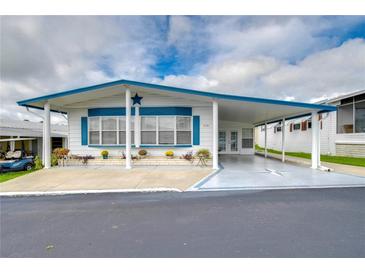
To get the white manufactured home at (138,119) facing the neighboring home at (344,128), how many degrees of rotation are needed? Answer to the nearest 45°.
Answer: approximately 90° to its left

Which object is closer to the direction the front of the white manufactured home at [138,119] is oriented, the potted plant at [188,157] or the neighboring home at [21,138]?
the potted plant

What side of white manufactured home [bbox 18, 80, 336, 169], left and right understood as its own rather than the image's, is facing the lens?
front

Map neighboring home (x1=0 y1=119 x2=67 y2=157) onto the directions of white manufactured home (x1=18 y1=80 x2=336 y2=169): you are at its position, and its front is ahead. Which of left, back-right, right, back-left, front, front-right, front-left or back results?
back-right
